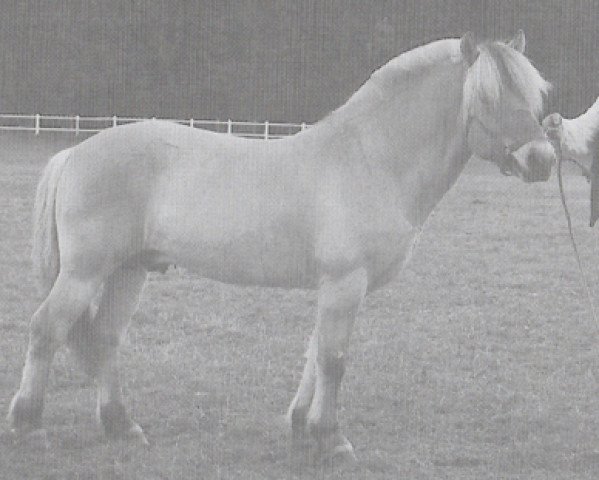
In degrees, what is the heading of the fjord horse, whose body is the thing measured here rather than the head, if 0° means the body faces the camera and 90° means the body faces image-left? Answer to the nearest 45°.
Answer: approximately 270°
